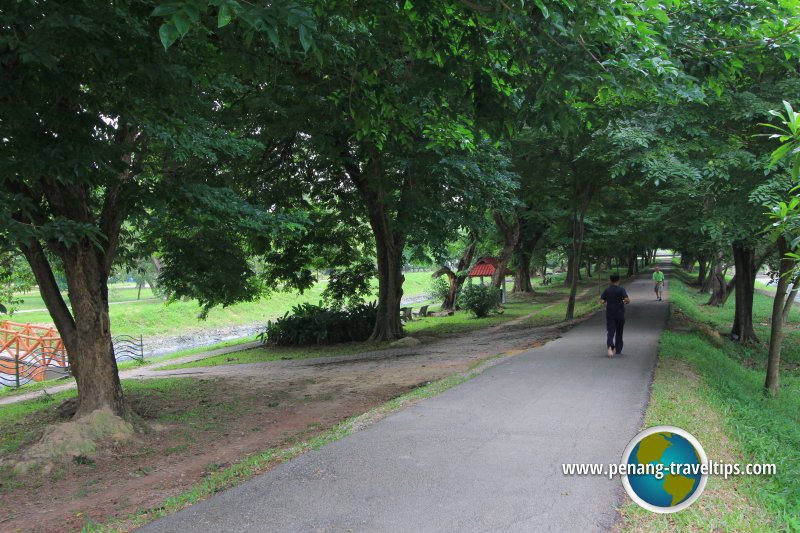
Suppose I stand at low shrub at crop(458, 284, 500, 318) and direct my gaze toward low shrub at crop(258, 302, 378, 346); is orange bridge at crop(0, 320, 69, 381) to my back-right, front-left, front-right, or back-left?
front-right

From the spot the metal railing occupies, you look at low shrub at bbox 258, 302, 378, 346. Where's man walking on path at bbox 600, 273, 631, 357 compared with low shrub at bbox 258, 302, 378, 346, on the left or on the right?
right

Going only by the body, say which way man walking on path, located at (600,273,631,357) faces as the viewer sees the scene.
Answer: away from the camera

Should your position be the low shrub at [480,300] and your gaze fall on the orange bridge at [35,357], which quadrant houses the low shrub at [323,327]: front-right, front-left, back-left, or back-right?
front-left

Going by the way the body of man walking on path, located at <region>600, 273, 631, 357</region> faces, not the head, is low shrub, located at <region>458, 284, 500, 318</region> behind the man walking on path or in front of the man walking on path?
in front

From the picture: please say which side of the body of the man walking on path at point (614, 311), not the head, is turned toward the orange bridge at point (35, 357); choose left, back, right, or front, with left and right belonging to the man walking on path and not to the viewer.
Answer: left

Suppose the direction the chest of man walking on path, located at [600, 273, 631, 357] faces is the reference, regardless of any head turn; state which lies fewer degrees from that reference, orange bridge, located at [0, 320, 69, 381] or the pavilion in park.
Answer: the pavilion in park

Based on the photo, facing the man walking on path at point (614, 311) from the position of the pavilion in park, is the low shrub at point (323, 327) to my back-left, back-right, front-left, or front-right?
front-right

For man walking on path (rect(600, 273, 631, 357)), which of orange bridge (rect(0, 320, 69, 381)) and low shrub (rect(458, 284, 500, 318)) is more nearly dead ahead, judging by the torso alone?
the low shrub

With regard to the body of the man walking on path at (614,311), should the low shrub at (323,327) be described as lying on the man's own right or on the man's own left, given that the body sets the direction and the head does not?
on the man's own left

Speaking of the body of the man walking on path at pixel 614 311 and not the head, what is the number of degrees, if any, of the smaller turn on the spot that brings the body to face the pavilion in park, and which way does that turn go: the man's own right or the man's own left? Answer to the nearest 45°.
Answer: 0° — they already face it

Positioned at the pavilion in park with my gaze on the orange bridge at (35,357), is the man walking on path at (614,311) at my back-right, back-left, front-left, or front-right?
front-left
